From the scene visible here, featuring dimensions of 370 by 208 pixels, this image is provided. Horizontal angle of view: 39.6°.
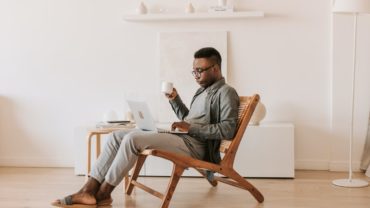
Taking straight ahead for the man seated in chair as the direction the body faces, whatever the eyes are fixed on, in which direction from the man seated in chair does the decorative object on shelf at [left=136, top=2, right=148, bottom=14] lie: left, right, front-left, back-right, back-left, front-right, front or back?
right

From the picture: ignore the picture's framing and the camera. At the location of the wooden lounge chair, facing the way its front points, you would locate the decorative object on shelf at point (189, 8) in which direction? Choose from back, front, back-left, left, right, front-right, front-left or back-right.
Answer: back-right

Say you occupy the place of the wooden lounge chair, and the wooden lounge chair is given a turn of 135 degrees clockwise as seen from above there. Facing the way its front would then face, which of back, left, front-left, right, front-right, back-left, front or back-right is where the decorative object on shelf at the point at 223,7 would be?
front

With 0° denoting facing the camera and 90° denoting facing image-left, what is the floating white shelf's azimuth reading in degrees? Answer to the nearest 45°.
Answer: approximately 0°

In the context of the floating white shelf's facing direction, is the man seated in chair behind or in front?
in front

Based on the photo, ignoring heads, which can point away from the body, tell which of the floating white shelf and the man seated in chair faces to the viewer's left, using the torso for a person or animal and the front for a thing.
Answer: the man seated in chair

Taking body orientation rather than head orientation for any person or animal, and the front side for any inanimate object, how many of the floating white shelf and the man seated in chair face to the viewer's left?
1

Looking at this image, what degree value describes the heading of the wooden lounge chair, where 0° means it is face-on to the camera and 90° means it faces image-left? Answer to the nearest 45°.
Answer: approximately 45°

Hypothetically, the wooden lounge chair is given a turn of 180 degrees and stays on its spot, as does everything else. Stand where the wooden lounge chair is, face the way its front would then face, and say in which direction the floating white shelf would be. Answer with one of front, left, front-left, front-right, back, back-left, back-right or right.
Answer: front-left

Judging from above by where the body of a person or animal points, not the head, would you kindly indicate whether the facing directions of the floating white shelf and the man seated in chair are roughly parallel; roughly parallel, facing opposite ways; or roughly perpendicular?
roughly perpendicular

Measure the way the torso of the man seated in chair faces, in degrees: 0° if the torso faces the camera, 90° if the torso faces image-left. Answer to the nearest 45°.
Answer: approximately 90°

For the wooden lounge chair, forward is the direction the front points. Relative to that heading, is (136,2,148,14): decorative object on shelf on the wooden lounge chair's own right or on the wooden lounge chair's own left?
on the wooden lounge chair's own right

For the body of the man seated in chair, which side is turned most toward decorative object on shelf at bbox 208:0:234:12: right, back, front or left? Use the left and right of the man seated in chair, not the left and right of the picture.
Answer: right
